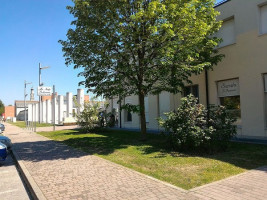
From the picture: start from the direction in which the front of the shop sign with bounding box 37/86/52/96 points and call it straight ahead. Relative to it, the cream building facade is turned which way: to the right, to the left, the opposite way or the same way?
to the right

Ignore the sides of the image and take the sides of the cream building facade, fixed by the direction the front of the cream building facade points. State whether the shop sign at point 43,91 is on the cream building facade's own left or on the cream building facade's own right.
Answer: on the cream building facade's own right

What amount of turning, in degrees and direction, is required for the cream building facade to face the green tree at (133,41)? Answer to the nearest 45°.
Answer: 0° — it already faces it

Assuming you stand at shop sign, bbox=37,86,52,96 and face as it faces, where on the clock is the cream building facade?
The cream building facade is roughly at 11 o'clock from the shop sign.

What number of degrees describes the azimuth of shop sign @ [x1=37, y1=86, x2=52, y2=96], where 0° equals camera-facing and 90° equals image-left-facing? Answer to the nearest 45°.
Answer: approximately 0°

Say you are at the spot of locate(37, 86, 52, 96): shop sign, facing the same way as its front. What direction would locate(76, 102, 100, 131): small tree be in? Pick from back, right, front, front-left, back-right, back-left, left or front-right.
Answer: front-left

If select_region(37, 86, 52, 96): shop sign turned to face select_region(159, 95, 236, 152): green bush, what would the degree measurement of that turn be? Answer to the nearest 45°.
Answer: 0° — it already faces it
